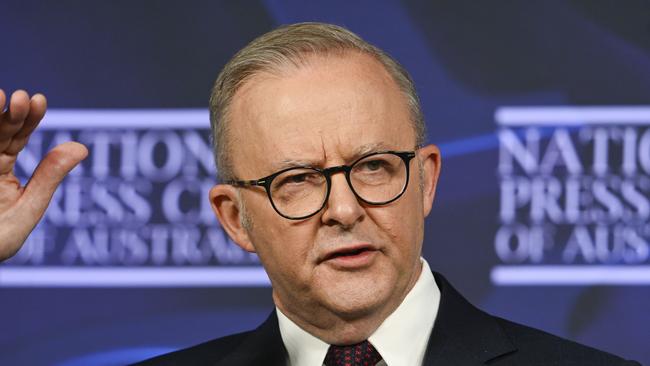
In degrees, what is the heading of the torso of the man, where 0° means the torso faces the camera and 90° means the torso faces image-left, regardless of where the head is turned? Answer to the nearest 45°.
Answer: approximately 0°
